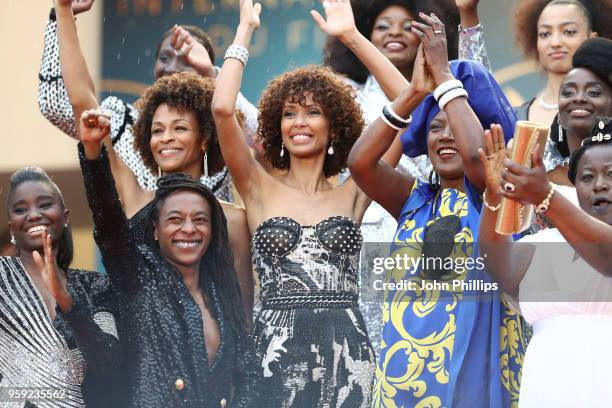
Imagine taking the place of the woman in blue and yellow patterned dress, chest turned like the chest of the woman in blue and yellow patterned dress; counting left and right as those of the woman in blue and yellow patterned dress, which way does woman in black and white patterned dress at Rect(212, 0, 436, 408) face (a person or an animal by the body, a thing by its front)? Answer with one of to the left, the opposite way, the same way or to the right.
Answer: the same way

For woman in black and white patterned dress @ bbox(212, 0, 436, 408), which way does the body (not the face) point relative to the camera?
toward the camera

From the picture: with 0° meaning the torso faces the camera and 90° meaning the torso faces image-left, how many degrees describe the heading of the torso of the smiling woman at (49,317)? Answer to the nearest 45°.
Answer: approximately 0°

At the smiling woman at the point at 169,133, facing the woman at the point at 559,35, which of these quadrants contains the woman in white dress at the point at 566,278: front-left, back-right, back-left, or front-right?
front-right

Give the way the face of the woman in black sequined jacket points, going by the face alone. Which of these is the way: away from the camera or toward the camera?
toward the camera

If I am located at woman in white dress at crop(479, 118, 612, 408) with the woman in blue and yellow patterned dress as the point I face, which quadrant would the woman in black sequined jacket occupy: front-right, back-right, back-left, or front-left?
front-left

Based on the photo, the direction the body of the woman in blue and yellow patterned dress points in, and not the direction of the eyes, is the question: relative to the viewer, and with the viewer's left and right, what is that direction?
facing the viewer

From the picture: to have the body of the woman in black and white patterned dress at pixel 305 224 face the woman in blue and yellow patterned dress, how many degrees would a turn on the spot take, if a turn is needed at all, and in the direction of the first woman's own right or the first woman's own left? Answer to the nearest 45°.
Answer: approximately 45° to the first woman's own left

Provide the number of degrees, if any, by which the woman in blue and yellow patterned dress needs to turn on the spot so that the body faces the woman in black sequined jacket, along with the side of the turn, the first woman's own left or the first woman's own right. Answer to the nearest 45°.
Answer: approximately 90° to the first woman's own right

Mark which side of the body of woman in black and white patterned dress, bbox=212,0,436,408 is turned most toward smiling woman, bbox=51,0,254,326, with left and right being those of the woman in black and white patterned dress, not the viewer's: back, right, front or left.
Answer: right

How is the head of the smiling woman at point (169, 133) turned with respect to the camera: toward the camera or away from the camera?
toward the camera

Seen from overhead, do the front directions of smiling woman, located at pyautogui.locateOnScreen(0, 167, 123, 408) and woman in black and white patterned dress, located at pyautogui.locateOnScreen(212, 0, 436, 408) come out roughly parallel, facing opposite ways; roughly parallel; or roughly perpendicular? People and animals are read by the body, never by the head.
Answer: roughly parallel

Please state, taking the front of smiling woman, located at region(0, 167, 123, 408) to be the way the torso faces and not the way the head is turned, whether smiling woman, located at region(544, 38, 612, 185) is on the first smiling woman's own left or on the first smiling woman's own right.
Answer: on the first smiling woman's own left

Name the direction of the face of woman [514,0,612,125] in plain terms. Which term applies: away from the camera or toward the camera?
toward the camera
